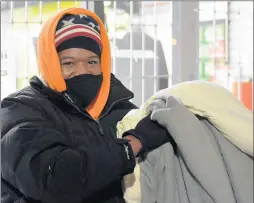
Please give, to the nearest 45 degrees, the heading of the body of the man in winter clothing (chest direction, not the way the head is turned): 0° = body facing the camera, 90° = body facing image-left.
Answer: approximately 315°

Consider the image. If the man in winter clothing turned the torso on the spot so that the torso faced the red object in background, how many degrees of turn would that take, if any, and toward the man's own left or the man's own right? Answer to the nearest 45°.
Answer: approximately 90° to the man's own left
